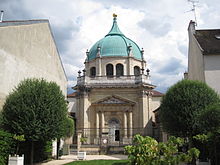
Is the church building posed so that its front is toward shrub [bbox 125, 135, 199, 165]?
yes

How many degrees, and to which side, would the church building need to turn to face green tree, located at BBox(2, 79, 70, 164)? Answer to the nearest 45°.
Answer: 0° — it already faces it

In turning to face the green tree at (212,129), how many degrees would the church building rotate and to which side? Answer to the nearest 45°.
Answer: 0° — it already faces it

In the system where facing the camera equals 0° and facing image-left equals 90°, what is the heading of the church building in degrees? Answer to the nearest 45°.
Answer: approximately 0°

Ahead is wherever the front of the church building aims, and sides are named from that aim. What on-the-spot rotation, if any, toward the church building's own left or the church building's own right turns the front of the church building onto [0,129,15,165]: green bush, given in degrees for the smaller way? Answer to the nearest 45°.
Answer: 0° — it already faces it
